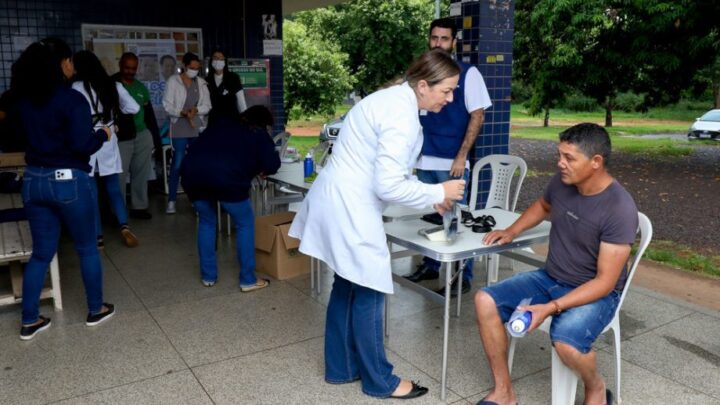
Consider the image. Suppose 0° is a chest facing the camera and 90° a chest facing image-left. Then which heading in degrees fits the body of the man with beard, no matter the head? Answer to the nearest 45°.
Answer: approximately 45°

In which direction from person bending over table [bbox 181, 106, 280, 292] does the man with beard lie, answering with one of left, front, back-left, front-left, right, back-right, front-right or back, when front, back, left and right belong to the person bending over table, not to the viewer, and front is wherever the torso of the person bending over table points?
front-right

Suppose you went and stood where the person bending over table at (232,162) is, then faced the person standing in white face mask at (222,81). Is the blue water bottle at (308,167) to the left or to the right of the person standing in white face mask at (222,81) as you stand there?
right

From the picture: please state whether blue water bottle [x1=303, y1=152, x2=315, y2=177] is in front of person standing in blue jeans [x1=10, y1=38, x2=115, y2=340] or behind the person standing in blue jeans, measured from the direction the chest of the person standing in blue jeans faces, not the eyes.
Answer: in front

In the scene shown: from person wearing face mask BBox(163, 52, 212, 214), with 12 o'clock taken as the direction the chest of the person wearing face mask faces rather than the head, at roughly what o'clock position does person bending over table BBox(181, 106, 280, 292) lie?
The person bending over table is roughly at 12 o'clock from the person wearing face mask.

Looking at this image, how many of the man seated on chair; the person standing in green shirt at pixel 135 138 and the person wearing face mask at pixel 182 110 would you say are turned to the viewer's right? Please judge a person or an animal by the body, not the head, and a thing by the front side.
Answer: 0

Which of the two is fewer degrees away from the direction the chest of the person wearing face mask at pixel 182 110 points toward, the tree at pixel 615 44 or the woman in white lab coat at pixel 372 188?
the woman in white lab coat

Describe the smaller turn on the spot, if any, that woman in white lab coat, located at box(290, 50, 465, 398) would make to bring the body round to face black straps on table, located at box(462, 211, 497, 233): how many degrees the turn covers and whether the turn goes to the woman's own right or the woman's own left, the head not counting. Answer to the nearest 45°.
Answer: approximately 45° to the woman's own left

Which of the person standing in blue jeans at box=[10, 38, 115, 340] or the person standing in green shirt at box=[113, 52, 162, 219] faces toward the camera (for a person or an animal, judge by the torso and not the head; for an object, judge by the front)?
the person standing in green shirt at box=[113, 52, 162, 219]

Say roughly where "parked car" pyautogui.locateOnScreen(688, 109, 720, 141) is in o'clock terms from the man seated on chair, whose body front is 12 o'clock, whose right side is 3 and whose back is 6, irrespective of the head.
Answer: The parked car is roughly at 5 o'clock from the man seated on chair.

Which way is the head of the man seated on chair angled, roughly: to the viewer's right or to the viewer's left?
to the viewer's left

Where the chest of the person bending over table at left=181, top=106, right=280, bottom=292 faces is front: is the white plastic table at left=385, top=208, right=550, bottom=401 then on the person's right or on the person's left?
on the person's right

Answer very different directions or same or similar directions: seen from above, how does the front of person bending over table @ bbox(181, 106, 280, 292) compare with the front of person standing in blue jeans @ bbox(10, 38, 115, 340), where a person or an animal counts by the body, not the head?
same or similar directions

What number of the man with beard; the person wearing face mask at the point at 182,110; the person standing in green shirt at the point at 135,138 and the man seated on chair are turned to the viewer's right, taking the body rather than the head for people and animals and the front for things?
0

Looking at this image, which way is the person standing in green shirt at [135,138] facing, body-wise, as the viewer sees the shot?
toward the camera

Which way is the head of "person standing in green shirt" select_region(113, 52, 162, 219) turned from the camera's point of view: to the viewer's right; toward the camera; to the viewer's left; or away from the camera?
toward the camera

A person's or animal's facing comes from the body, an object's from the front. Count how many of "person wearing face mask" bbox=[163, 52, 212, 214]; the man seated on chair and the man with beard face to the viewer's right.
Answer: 0
